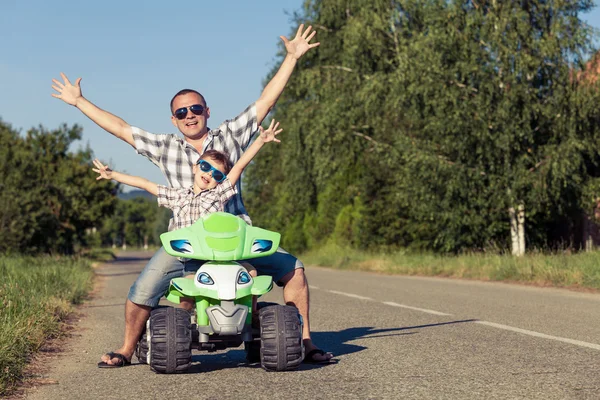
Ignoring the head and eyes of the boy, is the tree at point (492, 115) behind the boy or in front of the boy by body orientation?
behind

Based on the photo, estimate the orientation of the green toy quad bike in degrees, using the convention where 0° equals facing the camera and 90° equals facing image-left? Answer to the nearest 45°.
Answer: approximately 0°

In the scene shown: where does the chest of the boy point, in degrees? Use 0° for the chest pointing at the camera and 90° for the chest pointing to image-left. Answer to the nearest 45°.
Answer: approximately 0°
